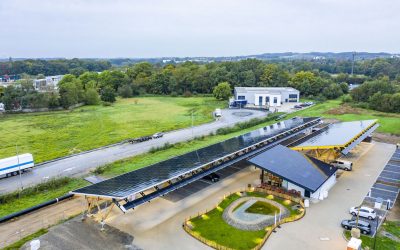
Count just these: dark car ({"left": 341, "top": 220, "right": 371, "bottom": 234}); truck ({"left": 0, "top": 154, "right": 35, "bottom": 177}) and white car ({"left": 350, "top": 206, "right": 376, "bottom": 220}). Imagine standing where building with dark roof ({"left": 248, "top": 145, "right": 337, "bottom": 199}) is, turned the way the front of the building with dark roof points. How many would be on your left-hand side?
2

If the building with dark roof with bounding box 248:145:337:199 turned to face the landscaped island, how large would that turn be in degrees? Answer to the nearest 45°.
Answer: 0° — it already faces it

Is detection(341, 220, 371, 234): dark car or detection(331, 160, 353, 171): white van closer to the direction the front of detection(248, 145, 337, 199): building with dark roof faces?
the dark car

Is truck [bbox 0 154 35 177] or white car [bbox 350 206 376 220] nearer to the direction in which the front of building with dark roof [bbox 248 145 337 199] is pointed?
the truck

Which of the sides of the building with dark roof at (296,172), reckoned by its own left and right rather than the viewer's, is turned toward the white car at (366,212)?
left

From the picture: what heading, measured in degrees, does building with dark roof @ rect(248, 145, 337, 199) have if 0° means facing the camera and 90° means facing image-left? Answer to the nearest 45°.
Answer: approximately 45°

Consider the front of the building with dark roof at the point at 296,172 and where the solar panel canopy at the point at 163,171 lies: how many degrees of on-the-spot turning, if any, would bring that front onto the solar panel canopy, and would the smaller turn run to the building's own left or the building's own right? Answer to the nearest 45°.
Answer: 0° — it already faces it

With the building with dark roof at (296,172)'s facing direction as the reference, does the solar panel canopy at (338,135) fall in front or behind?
behind

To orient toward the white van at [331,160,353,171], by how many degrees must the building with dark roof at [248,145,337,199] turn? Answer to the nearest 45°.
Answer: approximately 180°

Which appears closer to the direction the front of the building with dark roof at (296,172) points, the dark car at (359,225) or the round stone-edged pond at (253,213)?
the round stone-edged pond

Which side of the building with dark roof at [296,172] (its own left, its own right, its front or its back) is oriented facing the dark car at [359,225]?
left

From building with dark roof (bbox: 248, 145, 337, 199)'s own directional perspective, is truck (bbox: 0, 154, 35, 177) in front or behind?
in front
